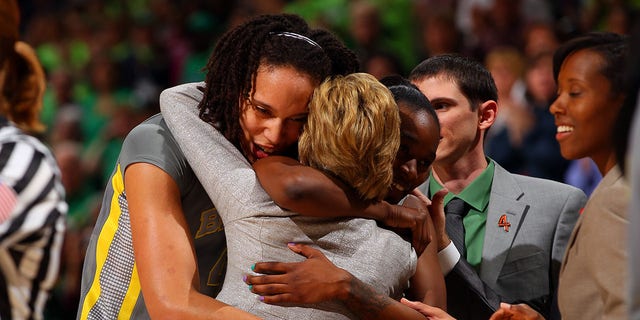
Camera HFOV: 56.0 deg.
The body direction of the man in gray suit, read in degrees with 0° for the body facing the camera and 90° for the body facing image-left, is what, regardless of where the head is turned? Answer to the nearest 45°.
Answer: approximately 45°

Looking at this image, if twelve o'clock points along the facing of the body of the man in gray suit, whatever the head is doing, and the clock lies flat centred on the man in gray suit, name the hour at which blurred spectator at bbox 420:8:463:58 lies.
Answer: The blurred spectator is roughly at 4 o'clock from the man in gray suit.

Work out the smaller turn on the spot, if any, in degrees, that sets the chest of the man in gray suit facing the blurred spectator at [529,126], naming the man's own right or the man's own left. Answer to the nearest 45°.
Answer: approximately 135° to the man's own right
